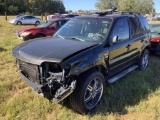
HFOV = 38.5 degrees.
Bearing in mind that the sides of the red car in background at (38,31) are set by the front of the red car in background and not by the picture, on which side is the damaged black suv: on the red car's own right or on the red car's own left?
on the red car's own left

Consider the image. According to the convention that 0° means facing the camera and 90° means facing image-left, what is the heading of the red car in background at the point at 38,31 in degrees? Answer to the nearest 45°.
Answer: approximately 45°

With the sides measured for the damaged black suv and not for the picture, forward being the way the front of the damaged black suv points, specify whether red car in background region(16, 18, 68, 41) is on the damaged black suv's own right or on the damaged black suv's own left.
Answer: on the damaged black suv's own right

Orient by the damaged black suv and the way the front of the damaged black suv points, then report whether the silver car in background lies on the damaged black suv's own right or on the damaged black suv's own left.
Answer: on the damaged black suv's own right
